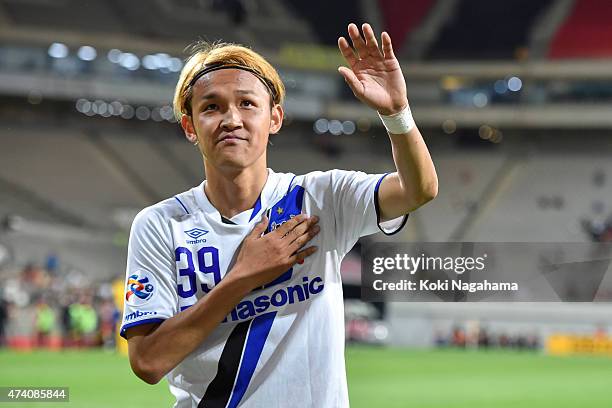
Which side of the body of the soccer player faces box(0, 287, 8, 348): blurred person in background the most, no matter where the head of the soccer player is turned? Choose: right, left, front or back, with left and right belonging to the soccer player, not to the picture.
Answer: back

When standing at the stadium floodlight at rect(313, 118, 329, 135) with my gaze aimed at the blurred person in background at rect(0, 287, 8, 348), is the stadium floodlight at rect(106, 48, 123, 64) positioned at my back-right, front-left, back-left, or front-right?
front-right

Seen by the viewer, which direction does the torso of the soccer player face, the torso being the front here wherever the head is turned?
toward the camera

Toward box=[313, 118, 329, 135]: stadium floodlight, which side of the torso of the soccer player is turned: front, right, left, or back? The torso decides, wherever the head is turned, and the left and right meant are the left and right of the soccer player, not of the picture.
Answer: back

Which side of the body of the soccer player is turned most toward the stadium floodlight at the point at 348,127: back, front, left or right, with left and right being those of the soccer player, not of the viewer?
back

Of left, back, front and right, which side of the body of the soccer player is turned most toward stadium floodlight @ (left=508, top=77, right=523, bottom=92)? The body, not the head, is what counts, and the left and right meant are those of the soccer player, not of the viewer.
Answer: back

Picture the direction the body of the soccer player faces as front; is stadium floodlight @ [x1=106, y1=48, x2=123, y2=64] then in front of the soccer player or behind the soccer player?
behind

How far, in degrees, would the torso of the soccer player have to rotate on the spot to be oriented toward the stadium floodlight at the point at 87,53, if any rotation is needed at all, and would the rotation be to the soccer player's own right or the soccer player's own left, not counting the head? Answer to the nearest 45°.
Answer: approximately 180°

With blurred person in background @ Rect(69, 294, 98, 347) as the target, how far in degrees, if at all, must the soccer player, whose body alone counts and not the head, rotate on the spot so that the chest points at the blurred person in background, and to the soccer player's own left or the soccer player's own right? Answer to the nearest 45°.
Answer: approximately 180°

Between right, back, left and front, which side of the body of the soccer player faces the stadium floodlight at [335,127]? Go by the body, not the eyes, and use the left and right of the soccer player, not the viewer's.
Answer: back
